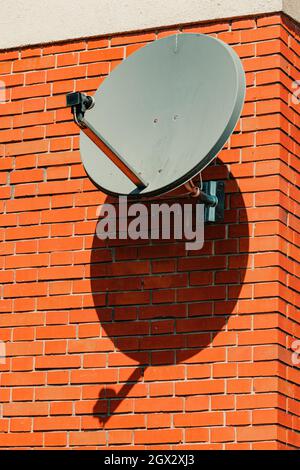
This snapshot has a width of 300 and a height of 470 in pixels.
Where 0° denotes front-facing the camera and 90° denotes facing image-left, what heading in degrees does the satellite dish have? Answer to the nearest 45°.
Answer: approximately 45°
